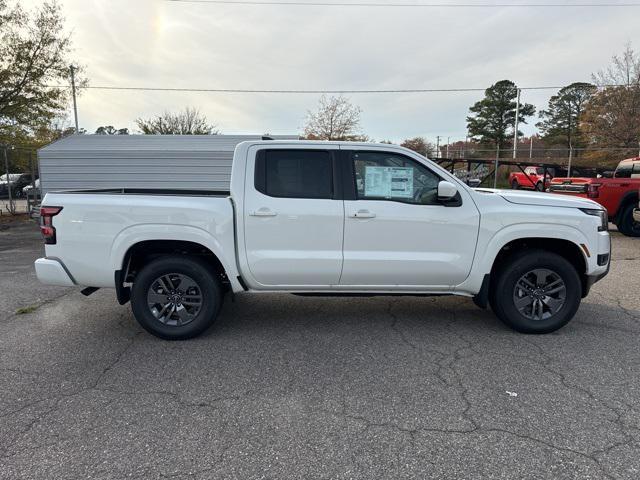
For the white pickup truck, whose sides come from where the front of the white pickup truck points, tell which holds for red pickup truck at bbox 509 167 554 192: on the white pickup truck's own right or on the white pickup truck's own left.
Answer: on the white pickup truck's own left

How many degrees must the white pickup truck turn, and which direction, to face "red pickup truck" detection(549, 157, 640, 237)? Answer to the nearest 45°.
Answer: approximately 45° to its left

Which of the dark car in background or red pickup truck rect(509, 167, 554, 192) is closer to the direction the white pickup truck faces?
the red pickup truck

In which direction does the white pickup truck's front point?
to the viewer's right

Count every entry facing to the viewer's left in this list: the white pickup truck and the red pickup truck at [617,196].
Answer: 0

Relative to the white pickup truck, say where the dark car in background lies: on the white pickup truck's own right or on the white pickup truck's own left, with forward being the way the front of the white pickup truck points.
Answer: on the white pickup truck's own left

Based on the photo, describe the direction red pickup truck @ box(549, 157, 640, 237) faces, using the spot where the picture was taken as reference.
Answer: facing away from the viewer and to the right of the viewer
